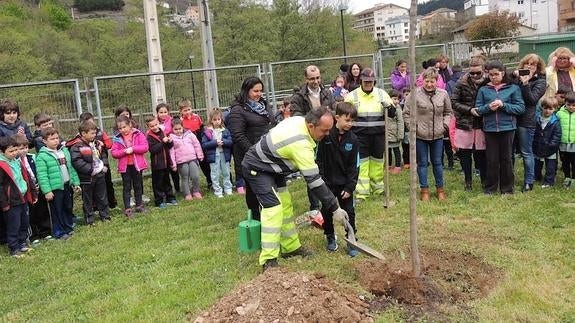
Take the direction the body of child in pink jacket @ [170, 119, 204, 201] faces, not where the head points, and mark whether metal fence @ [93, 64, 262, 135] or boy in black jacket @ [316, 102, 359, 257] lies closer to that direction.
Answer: the boy in black jacket

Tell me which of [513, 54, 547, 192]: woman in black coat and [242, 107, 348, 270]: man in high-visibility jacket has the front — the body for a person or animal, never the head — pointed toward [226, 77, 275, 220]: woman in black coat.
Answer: [513, 54, 547, 192]: woman in black coat

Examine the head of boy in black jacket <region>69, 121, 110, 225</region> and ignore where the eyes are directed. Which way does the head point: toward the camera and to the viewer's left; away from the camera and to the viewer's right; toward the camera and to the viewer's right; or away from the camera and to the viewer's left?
toward the camera and to the viewer's right

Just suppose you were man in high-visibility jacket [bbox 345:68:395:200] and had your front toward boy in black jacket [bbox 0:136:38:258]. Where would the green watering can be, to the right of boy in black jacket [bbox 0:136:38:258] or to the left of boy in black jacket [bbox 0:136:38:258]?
left

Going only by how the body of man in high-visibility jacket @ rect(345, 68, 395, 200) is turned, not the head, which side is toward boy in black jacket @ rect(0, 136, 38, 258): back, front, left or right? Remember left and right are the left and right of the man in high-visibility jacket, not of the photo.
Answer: right

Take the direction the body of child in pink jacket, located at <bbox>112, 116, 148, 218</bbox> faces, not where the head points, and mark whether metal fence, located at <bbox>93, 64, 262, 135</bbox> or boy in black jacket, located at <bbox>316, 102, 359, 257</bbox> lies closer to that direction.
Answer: the boy in black jacket
